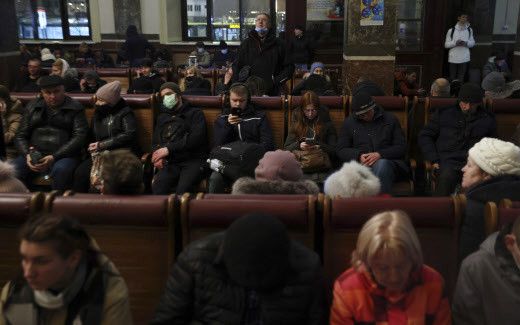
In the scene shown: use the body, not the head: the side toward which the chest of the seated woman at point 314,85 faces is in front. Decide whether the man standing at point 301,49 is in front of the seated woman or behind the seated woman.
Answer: behind

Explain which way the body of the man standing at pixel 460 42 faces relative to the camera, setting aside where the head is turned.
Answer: toward the camera

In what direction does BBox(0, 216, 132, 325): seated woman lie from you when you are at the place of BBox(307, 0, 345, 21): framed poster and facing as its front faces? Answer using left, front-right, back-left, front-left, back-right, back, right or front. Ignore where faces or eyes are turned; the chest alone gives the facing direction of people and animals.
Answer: front

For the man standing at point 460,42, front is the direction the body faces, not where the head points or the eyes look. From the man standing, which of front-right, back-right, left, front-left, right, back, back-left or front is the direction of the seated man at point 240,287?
front

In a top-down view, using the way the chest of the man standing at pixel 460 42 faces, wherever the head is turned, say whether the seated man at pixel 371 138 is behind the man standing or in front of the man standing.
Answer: in front

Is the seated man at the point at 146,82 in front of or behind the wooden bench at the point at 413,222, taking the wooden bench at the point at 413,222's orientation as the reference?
behind

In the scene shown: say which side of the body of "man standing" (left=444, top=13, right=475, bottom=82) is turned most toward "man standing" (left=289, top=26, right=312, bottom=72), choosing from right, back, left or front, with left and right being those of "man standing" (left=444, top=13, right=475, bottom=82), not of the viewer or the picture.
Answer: right

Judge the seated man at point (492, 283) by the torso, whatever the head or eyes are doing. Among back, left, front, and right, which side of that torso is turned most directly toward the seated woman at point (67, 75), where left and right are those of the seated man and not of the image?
back

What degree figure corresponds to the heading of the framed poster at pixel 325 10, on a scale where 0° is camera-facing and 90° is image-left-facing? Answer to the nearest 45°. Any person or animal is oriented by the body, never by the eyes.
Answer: approximately 0°

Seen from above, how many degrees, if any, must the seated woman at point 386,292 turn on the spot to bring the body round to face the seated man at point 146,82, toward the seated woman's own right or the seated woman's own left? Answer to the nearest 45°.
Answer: approximately 135° to the seated woman's own right

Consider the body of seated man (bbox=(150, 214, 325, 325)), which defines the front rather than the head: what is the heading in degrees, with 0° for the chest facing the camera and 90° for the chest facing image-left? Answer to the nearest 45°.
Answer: approximately 0°

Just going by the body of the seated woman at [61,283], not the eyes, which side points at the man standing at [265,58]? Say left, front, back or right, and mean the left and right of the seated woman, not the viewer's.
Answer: back

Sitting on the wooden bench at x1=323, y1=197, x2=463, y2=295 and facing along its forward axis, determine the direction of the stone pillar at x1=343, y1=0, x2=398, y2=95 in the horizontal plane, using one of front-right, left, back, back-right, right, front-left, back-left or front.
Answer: back
